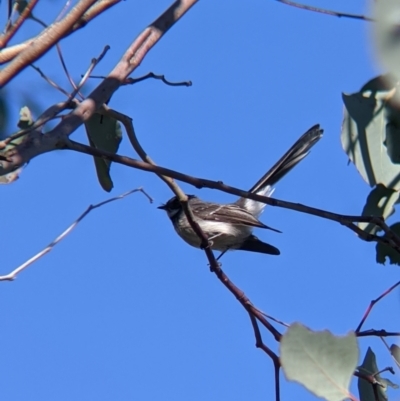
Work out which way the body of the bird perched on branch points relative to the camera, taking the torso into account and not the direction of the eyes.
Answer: to the viewer's left
